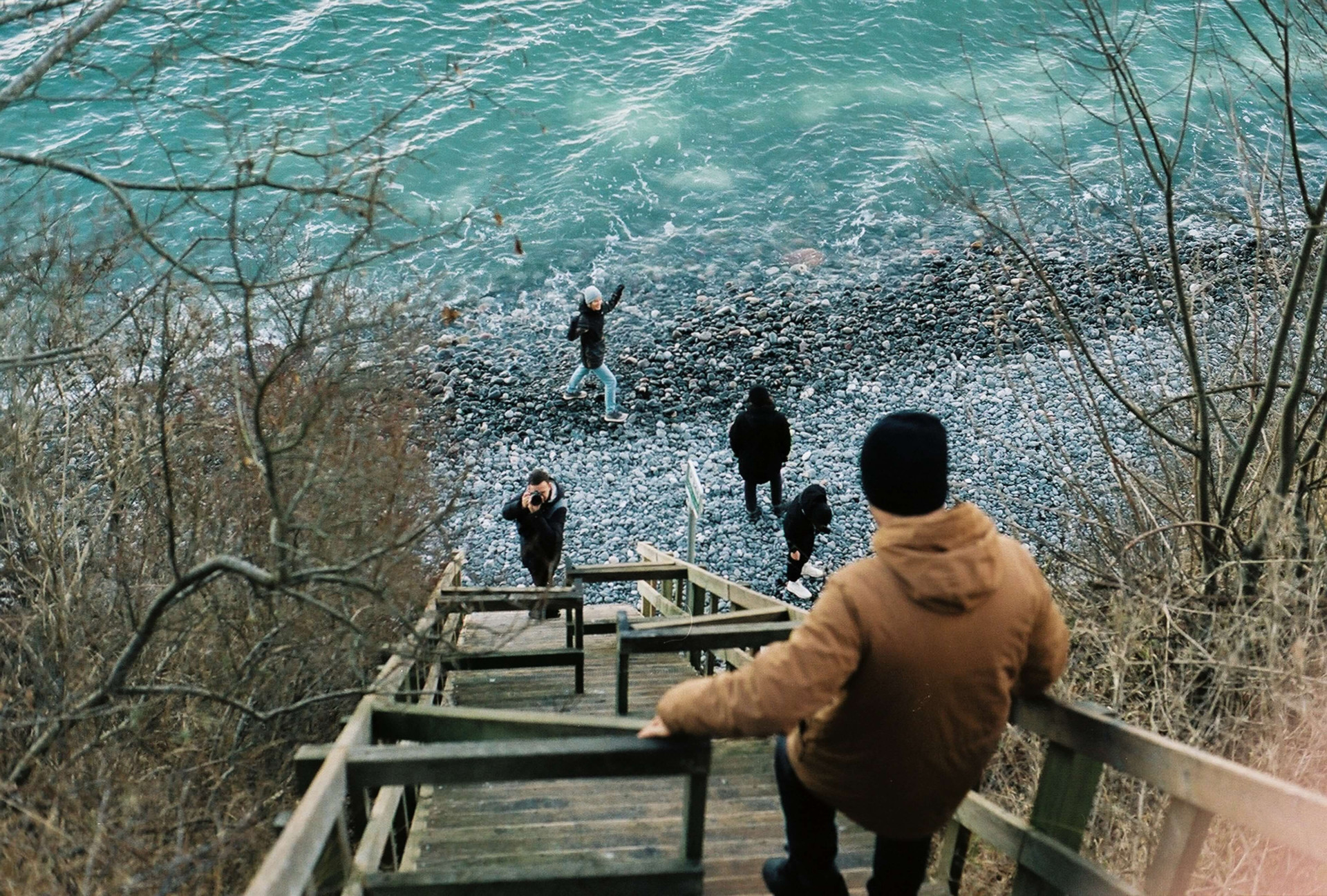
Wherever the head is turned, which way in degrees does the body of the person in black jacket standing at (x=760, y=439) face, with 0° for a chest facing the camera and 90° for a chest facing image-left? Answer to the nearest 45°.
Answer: approximately 180°

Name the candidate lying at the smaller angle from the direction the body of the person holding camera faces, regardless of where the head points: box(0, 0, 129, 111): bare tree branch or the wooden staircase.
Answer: the wooden staircase

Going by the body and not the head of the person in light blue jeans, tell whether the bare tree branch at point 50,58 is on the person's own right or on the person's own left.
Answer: on the person's own right

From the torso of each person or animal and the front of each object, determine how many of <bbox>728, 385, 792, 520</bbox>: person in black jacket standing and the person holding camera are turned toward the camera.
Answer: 1

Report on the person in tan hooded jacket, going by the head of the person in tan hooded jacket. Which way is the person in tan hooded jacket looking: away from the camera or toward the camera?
away from the camera

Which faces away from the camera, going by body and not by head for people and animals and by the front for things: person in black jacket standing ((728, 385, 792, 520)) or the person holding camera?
the person in black jacket standing

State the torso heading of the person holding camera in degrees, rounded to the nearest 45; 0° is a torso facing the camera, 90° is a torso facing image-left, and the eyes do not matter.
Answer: approximately 0°

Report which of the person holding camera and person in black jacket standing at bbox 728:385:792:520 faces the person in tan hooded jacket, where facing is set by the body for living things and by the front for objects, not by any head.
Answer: the person holding camera

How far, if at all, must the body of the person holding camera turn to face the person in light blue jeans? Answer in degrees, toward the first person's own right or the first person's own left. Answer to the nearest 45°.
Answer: approximately 180°

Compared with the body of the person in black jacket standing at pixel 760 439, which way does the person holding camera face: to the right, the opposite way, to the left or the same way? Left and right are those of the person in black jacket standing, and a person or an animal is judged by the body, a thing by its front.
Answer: the opposite way

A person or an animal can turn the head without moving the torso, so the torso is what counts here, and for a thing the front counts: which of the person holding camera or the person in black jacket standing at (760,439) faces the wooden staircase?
the person holding camera

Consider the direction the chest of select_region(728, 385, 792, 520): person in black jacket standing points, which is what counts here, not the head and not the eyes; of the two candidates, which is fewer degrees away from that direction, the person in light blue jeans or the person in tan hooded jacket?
the person in light blue jeans
